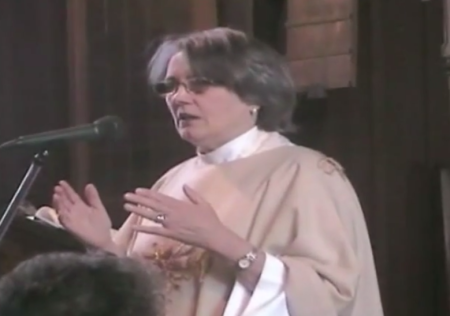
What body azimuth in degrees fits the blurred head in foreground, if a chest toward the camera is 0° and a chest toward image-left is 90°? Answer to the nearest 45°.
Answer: approximately 180°

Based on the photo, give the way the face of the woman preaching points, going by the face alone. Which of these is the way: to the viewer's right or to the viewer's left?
to the viewer's left

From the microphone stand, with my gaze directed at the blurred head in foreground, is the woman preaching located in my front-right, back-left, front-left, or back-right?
back-left

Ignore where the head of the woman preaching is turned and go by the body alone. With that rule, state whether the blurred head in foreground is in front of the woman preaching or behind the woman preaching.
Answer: in front

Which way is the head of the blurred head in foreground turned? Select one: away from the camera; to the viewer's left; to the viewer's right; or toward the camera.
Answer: away from the camera

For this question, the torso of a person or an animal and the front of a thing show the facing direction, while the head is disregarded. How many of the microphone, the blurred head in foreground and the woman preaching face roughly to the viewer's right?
1

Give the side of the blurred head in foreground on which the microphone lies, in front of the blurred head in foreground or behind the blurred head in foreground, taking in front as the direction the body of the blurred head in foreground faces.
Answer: in front

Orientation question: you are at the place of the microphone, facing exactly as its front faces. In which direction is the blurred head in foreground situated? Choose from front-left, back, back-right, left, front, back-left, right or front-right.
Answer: right

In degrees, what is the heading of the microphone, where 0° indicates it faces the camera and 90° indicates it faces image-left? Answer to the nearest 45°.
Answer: approximately 270°

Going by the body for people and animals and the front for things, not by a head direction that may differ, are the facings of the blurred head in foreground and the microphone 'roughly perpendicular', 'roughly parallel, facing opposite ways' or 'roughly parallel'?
roughly perpendicular
